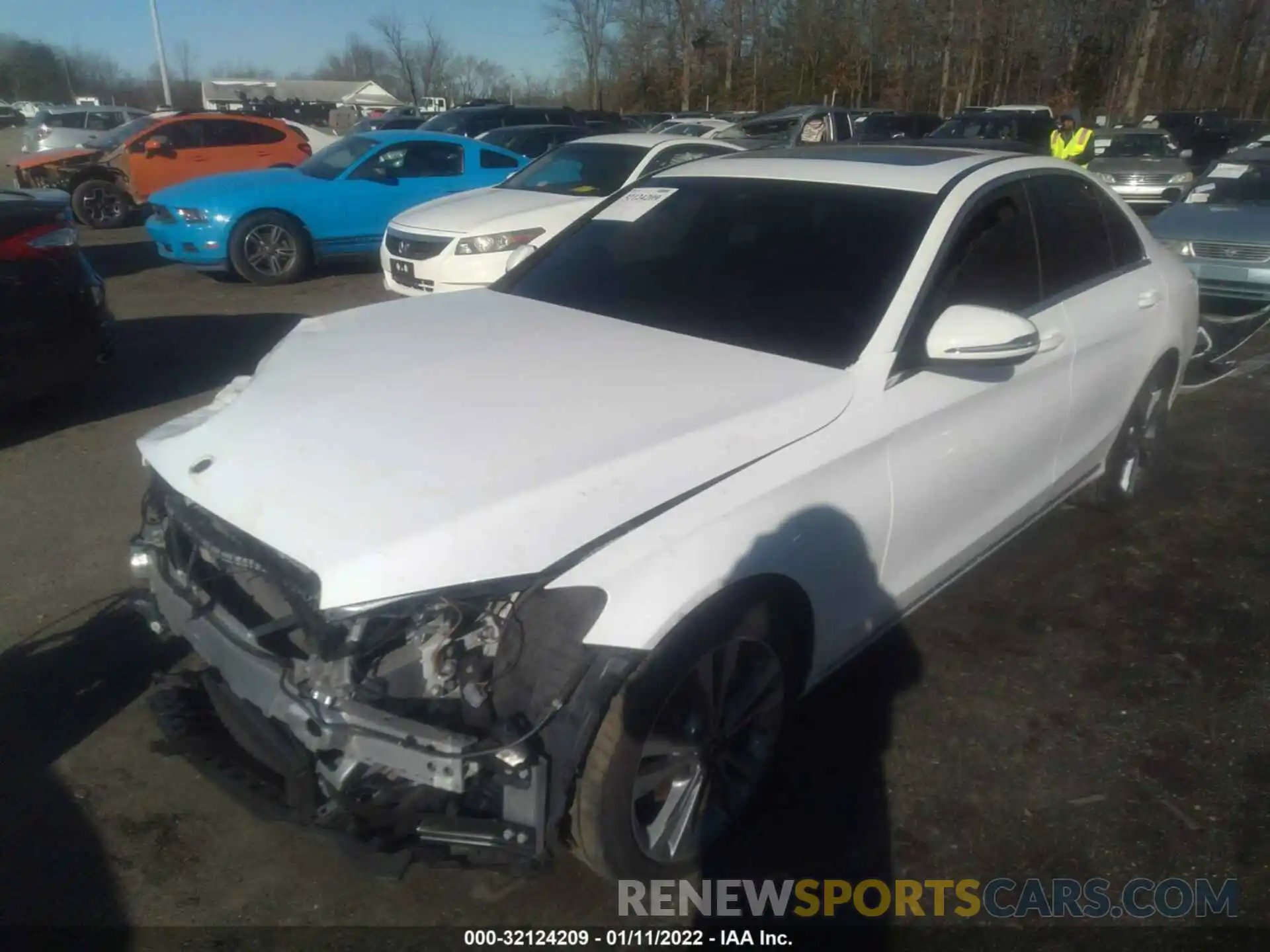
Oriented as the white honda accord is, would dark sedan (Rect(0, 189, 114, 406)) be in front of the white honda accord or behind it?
in front

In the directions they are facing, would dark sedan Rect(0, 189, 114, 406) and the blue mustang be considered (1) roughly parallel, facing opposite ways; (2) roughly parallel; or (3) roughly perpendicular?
roughly perpendicular

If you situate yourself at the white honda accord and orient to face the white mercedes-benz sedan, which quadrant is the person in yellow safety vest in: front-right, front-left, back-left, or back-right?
back-left

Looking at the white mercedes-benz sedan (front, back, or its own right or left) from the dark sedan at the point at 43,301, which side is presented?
right

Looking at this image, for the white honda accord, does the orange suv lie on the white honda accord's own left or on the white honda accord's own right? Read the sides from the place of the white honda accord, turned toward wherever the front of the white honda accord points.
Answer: on the white honda accord's own right

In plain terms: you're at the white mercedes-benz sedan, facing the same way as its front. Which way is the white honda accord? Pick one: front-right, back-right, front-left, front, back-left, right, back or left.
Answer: back-right

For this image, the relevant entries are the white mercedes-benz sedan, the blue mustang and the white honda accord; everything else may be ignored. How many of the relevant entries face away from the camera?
0

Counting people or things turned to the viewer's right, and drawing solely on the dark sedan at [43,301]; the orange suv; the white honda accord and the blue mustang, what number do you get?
0

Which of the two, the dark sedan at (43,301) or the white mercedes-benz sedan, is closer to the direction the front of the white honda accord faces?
the dark sedan

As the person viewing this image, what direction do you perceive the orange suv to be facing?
facing to the left of the viewer

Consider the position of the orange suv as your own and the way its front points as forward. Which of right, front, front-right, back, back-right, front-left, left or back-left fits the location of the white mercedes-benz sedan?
left
